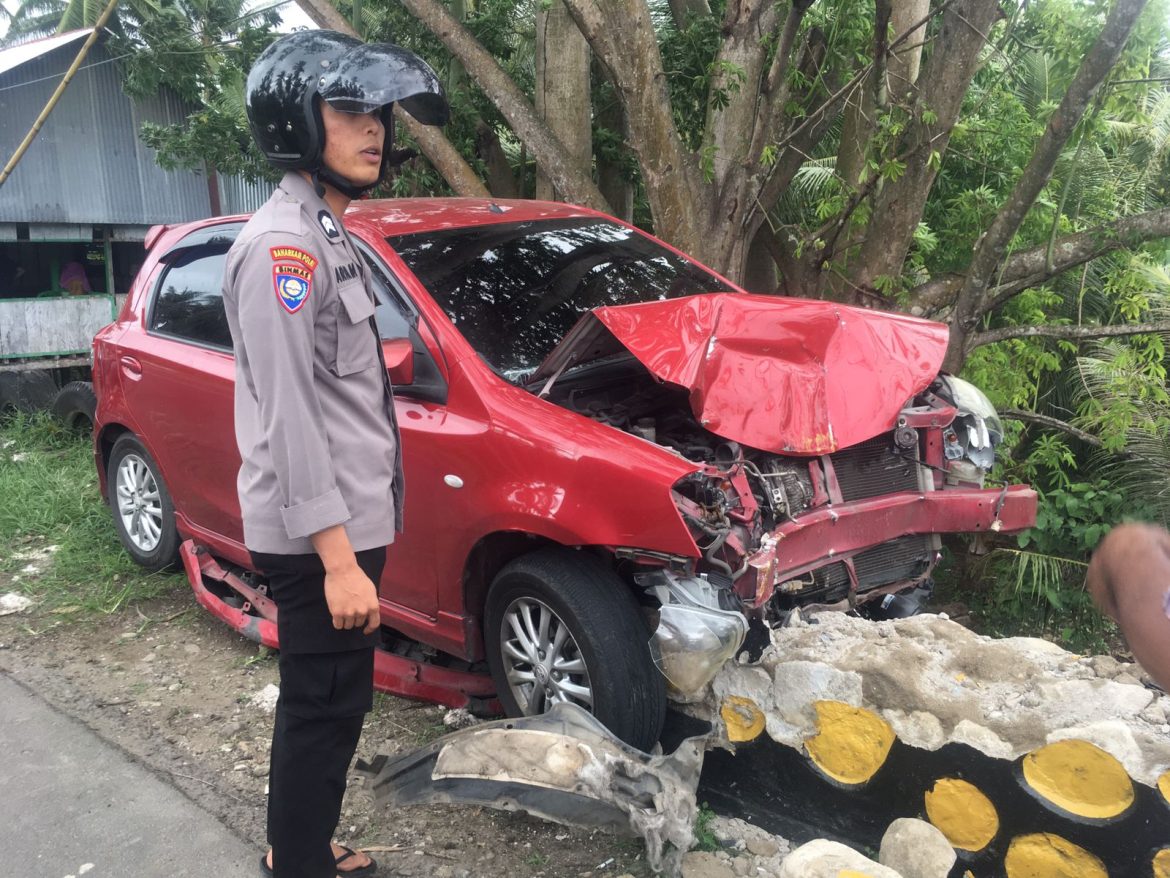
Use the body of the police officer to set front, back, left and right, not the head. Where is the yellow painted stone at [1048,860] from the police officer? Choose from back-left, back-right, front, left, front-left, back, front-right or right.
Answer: front

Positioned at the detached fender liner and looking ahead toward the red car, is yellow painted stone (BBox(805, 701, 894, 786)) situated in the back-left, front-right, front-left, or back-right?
front-right

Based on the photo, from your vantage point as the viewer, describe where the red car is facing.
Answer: facing the viewer and to the right of the viewer

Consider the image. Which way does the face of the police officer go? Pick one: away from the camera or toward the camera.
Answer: toward the camera

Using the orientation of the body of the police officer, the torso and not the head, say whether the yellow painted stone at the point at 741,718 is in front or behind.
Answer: in front

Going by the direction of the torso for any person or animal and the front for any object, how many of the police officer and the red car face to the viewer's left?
0

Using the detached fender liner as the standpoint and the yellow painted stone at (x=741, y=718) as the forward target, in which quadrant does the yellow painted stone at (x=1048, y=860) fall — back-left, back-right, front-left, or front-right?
front-right

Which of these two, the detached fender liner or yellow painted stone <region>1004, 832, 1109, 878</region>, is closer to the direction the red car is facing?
the yellow painted stone

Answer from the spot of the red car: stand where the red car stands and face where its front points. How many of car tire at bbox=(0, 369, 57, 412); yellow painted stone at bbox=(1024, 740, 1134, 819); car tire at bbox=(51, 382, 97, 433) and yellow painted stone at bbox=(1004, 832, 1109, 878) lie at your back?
2

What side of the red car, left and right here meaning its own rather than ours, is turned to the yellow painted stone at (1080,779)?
front

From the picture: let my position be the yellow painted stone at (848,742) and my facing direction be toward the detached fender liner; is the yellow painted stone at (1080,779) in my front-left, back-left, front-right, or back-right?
back-left

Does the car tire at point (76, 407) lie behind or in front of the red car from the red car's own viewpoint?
behind
